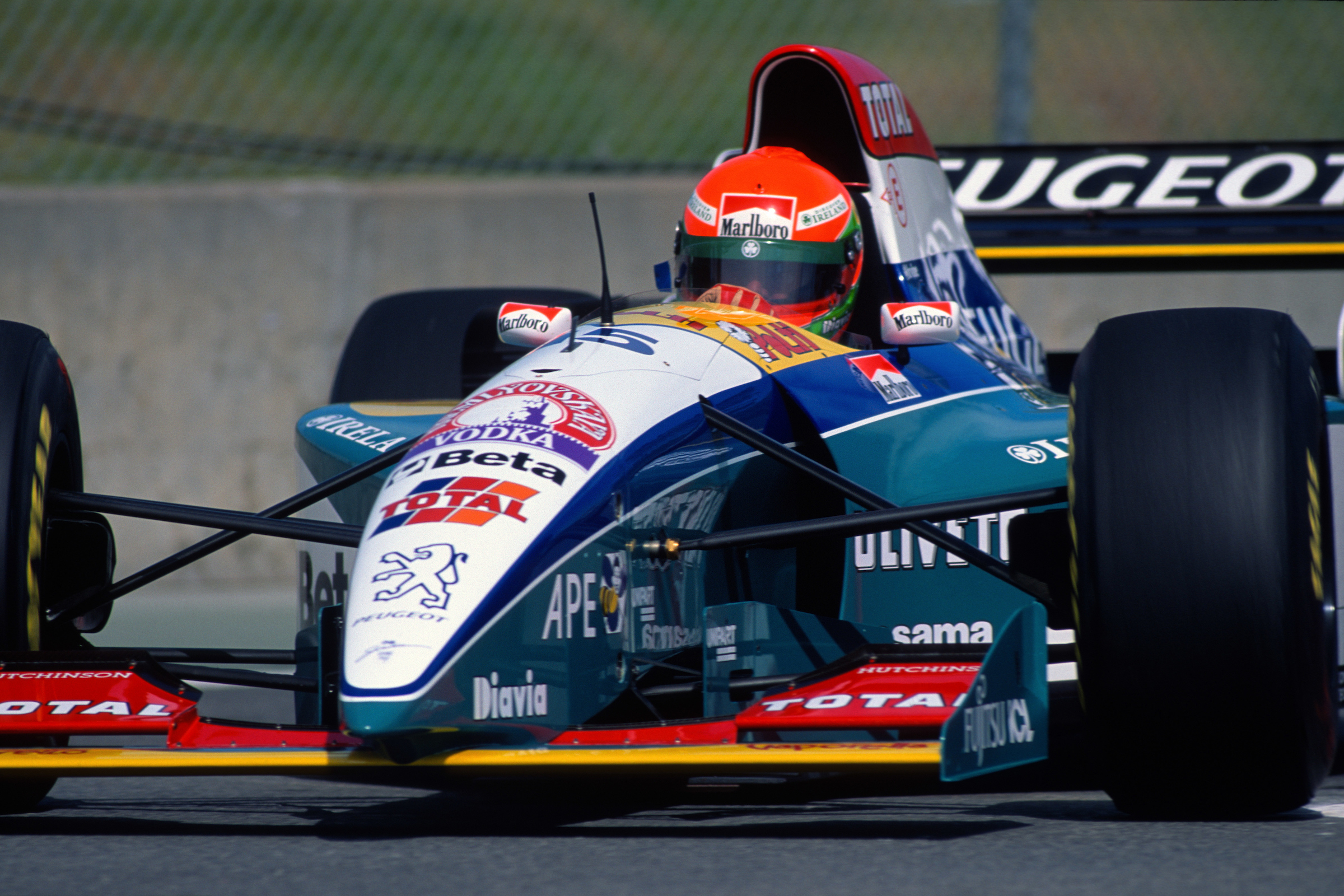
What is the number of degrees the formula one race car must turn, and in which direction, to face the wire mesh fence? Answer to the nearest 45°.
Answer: approximately 135° to its right

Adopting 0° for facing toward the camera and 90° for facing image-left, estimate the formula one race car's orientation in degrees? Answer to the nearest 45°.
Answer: approximately 45°
